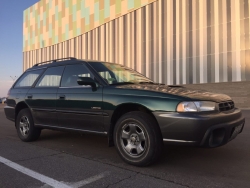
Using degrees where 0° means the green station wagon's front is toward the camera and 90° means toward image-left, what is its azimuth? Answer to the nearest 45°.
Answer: approximately 315°
